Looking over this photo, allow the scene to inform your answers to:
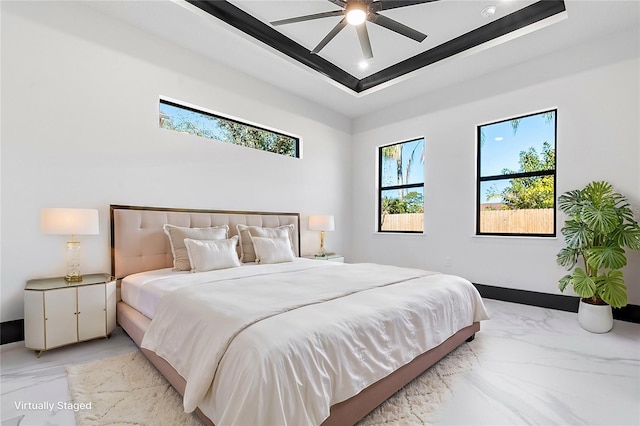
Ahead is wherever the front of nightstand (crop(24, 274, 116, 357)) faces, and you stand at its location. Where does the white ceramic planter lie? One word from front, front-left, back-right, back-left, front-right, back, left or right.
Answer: front

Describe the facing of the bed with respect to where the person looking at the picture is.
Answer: facing the viewer and to the right of the viewer

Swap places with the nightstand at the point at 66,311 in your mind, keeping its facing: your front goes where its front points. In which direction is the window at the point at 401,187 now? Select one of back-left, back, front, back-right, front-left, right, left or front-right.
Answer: front-left

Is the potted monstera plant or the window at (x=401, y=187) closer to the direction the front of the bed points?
the potted monstera plant

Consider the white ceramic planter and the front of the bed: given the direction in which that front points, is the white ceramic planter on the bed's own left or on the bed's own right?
on the bed's own left

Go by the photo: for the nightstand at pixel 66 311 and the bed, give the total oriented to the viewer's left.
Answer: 0

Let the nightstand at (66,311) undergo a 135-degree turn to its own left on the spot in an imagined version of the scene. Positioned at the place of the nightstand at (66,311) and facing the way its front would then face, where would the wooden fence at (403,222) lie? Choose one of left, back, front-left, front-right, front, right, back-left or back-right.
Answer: right
